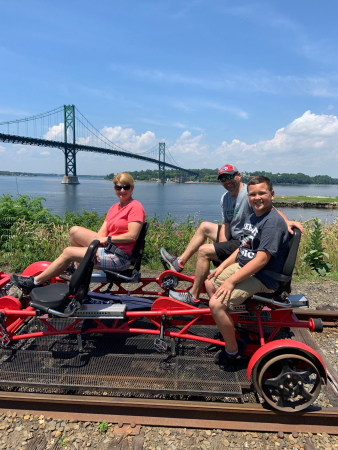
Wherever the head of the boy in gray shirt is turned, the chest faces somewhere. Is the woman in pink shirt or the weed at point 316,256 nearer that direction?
the woman in pink shirt

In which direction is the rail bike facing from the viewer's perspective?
to the viewer's left

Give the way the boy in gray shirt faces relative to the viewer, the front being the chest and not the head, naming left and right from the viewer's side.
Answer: facing the viewer and to the left of the viewer

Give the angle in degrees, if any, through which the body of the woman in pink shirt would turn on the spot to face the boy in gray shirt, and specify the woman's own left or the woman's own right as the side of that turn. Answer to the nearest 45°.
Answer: approximately 90° to the woman's own left

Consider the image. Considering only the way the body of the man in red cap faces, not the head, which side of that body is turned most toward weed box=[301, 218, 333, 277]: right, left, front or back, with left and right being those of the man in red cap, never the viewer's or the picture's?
back

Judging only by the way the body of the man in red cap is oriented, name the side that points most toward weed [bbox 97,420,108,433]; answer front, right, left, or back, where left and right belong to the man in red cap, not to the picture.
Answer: front

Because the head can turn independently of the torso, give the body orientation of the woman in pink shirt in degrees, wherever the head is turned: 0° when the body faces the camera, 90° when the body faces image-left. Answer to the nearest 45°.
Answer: approximately 45°

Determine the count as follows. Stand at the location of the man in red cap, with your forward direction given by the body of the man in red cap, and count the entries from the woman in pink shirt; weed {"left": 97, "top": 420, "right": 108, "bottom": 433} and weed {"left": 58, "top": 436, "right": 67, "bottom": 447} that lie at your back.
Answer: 0

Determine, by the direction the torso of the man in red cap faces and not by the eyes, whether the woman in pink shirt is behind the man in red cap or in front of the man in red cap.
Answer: in front
